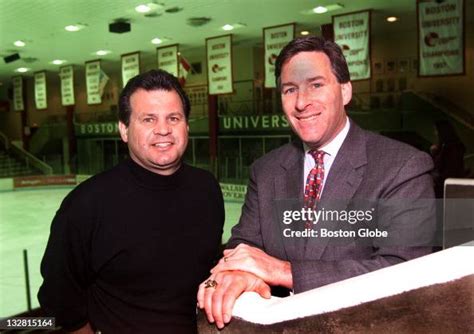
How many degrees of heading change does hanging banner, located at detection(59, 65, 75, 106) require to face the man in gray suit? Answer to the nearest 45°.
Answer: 0° — it already faces them

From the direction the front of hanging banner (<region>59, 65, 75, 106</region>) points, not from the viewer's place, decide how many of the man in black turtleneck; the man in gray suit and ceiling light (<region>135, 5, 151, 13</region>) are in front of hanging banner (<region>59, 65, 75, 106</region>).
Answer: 3

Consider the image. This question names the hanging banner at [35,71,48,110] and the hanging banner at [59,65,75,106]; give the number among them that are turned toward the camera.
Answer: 2

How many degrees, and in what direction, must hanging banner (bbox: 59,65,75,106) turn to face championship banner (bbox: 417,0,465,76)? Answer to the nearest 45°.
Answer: approximately 45° to its left

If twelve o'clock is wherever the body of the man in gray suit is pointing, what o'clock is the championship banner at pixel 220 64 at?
The championship banner is roughly at 4 o'clock from the man in gray suit.

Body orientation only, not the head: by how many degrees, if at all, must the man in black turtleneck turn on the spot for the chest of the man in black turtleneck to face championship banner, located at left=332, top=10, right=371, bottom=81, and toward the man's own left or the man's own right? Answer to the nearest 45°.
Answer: approximately 90° to the man's own left

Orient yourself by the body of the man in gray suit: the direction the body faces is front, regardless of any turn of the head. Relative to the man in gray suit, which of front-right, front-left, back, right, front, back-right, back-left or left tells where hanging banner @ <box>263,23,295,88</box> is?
back-right
